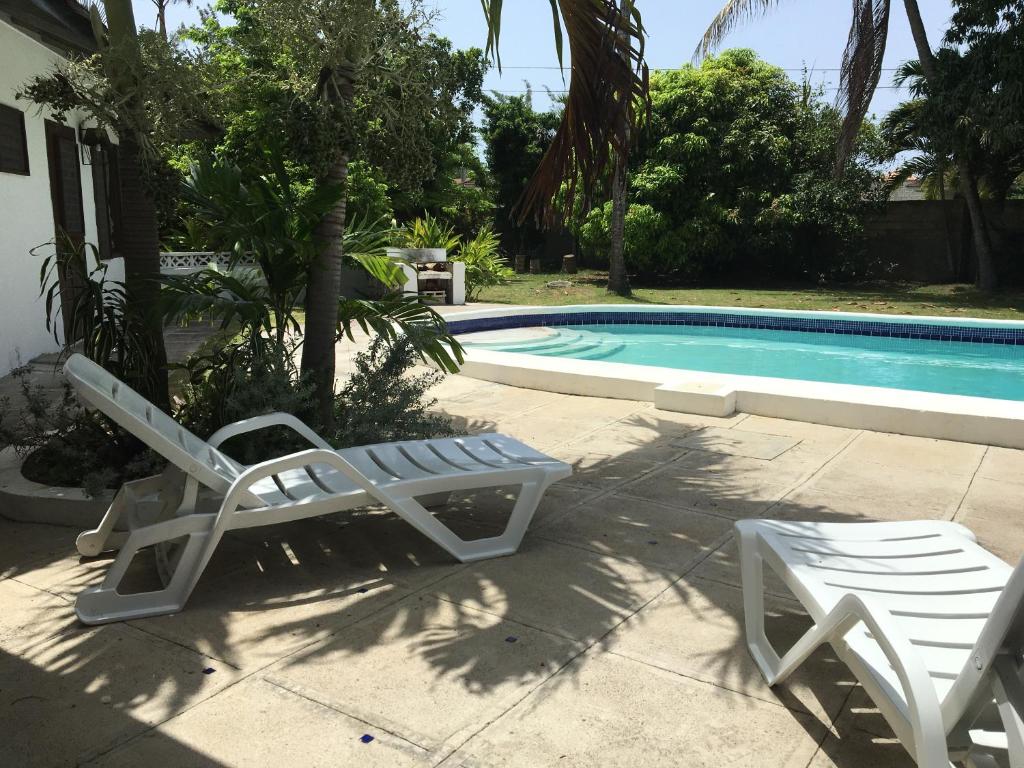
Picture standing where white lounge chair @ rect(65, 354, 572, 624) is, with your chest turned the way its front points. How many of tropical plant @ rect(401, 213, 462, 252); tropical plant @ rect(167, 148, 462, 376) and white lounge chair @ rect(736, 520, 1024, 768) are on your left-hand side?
2

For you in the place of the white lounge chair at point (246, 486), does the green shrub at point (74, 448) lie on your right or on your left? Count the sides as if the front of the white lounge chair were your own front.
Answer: on your left

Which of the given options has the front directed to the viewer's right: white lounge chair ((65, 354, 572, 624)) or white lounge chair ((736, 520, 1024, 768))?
white lounge chair ((65, 354, 572, 624))

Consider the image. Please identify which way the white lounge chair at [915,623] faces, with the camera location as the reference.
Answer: facing away from the viewer and to the left of the viewer

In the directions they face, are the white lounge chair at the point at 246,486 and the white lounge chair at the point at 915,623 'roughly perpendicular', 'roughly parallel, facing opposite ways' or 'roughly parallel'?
roughly perpendicular

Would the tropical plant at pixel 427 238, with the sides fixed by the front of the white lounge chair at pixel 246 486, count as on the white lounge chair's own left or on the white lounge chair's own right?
on the white lounge chair's own left

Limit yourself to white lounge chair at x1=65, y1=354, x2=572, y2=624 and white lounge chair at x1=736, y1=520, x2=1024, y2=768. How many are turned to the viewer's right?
1

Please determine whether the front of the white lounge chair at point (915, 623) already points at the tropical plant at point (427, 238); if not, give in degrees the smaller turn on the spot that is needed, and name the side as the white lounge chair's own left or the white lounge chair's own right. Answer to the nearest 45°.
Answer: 0° — it already faces it

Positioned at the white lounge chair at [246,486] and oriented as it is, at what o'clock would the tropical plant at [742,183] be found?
The tropical plant is roughly at 10 o'clock from the white lounge chair.

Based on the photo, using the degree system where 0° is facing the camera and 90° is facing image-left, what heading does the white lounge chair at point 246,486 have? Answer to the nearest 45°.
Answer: approximately 270°

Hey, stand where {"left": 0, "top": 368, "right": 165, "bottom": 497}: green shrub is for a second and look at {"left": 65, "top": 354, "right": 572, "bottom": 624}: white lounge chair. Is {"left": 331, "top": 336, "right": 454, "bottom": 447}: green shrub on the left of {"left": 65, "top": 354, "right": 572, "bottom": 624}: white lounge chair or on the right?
left
